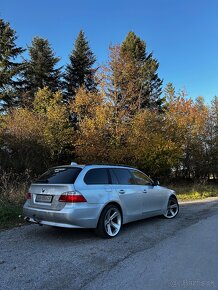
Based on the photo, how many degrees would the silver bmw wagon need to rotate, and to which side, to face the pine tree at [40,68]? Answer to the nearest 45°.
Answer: approximately 45° to its left

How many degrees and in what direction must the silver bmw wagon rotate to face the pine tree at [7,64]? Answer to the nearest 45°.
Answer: approximately 45° to its left

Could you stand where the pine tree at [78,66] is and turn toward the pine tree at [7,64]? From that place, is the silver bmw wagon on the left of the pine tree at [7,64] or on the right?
left

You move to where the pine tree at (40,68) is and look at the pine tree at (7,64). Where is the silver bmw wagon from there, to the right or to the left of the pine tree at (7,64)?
left

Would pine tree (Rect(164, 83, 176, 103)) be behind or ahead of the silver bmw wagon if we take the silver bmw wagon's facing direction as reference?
ahead

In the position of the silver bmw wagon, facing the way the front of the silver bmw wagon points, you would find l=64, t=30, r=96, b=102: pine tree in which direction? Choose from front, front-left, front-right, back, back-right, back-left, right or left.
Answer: front-left

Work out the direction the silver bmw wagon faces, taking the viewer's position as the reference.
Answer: facing away from the viewer and to the right of the viewer
